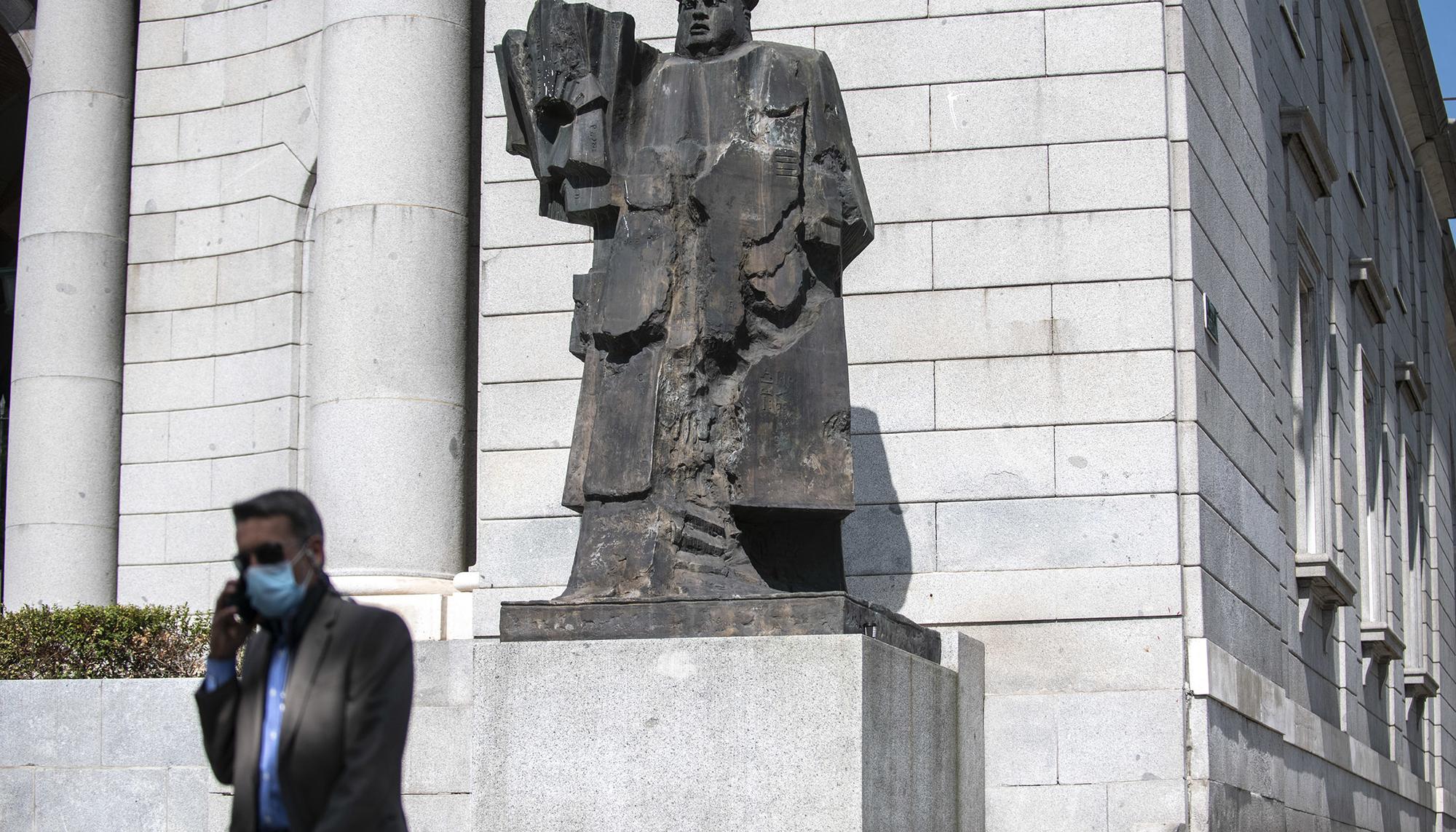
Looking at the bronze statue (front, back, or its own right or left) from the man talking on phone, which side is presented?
front

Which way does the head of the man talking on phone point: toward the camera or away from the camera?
toward the camera

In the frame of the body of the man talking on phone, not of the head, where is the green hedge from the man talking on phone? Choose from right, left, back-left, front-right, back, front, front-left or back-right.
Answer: back-right

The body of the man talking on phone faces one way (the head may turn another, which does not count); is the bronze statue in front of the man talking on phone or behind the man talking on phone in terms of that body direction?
behind

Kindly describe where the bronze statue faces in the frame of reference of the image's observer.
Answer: facing the viewer

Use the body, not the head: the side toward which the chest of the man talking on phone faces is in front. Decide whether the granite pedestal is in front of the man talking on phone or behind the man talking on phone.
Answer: behind

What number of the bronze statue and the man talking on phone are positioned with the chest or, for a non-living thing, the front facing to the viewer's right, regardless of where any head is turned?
0

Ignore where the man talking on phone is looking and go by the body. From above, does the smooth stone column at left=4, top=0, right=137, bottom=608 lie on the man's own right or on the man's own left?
on the man's own right

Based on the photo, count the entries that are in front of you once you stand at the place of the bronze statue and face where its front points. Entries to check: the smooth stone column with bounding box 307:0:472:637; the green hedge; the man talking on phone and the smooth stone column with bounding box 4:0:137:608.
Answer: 1

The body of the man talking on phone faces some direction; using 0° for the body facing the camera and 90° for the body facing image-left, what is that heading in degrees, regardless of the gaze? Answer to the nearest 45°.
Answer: approximately 45°

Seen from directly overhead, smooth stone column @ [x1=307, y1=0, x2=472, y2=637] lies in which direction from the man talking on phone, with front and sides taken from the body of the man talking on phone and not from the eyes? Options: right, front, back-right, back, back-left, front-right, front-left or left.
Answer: back-right

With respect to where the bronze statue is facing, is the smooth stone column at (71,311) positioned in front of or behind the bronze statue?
behind
